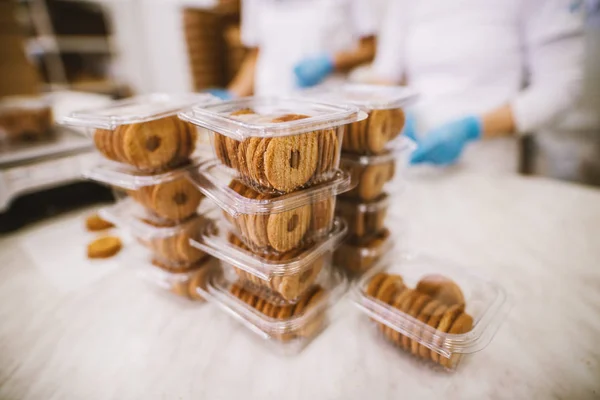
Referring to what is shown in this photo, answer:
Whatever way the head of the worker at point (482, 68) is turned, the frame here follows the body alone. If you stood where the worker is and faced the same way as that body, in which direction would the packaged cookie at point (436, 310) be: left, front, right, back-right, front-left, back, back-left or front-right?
front-left

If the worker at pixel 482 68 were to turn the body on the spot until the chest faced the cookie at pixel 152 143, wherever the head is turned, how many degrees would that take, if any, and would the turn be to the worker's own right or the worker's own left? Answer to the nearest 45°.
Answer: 0° — they already face it

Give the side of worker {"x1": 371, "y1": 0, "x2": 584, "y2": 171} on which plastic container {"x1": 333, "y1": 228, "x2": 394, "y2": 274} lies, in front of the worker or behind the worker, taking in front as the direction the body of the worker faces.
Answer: in front

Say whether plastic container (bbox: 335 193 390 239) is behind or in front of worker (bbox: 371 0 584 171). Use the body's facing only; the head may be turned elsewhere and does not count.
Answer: in front

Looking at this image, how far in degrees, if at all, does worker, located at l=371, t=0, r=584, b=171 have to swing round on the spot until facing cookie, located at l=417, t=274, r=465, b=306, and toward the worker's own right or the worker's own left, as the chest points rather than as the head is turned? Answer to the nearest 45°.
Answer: approximately 45° to the worker's own left

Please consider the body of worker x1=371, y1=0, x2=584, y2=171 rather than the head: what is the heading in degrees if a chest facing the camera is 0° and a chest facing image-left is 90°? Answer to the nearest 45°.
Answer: approximately 45°

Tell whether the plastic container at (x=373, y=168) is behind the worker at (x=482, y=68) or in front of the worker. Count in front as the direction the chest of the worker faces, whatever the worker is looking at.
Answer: in front
